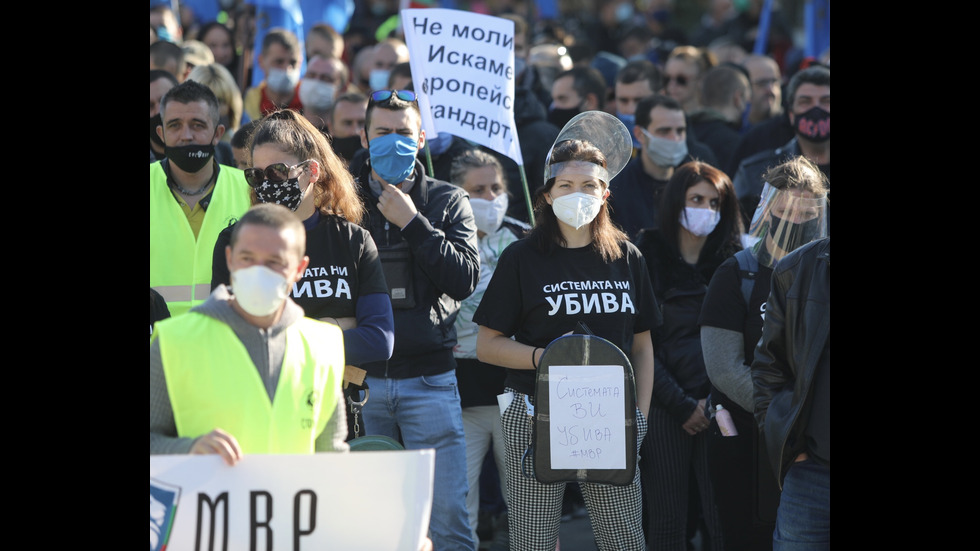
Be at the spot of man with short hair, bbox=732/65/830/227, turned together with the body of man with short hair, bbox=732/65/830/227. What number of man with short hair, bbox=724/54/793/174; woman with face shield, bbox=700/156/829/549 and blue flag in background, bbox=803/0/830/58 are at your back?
2

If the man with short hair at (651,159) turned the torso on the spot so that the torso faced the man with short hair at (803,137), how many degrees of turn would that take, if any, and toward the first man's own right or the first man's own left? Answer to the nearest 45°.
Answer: approximately 45° to the first man's own left

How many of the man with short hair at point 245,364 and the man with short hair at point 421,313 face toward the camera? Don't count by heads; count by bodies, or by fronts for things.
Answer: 2

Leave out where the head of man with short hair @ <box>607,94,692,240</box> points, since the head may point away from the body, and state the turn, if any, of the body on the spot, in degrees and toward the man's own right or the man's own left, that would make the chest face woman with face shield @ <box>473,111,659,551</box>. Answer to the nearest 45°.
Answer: approximately 45° to the man's own right

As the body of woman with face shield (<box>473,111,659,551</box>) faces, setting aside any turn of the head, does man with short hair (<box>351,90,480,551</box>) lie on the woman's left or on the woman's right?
on the woman's right

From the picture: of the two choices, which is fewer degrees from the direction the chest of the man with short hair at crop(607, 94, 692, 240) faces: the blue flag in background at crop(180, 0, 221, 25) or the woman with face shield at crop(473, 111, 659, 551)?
the woman with face shield

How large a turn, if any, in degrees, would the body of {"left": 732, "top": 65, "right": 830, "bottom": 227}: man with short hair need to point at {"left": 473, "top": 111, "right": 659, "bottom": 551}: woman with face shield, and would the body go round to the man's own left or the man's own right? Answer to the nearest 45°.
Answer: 0° — they already face them

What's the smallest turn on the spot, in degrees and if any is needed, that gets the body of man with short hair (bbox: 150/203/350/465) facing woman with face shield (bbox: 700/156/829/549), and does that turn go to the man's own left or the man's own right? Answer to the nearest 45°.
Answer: approximately 135° to the man's own left

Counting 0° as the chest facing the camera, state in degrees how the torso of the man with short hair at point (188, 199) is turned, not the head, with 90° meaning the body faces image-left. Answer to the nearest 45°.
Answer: approximately 0°
